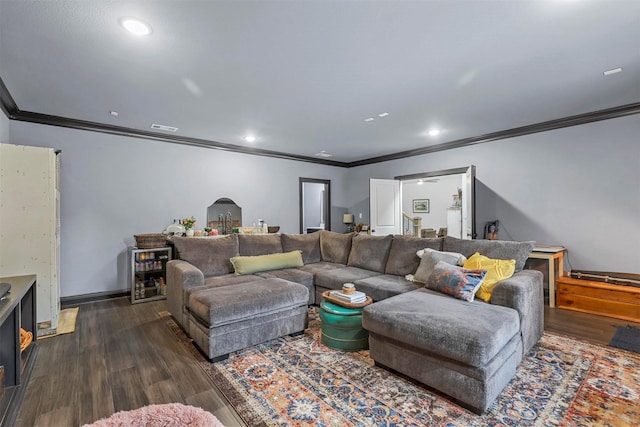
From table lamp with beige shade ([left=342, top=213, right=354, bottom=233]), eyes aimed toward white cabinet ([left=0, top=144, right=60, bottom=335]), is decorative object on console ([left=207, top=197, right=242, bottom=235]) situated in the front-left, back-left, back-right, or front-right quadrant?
front-right

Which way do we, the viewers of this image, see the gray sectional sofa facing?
facing the viewer

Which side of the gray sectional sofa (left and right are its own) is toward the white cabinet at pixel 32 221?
right

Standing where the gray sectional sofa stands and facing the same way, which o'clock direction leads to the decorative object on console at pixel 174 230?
The decorative object on console is roughly at 4 o'clock from the gray sectional sofa.

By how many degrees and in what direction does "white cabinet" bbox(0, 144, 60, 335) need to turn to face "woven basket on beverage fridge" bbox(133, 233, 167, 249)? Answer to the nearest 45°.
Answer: approximately 45° to its left

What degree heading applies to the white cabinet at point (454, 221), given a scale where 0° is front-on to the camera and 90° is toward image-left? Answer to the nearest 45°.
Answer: approximately 45°

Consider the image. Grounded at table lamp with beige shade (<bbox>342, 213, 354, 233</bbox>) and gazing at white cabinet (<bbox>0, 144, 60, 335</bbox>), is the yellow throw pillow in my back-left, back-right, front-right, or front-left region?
front-left

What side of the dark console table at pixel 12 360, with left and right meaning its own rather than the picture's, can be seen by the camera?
right

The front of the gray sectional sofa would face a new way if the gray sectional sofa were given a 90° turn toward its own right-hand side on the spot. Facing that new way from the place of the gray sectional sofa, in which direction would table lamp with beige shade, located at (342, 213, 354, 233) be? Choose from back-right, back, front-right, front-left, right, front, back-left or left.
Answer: right

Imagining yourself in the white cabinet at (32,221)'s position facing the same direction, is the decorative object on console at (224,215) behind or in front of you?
in front

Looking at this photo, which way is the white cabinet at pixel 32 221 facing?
to the viewer's right

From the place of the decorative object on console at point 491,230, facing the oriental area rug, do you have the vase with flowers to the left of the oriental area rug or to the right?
right

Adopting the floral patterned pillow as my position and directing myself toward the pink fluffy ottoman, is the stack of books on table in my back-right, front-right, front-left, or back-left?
front-right
